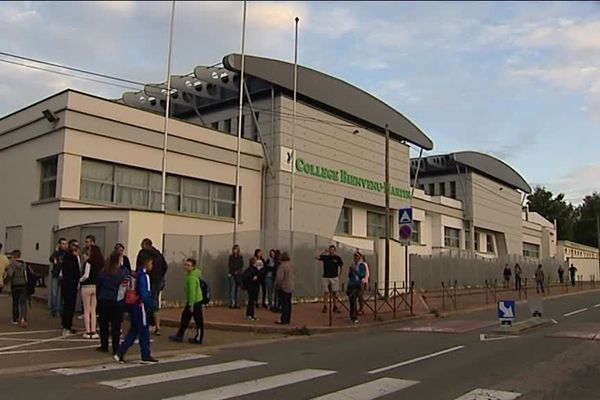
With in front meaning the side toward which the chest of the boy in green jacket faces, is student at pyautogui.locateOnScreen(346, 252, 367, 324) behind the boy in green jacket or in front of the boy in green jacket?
behind

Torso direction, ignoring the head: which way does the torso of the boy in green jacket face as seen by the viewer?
to the viewer's left

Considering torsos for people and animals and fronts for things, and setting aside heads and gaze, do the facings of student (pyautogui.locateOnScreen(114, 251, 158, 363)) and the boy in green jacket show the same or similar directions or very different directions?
very different directions

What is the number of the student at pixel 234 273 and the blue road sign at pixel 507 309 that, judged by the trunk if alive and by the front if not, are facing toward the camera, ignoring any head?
2

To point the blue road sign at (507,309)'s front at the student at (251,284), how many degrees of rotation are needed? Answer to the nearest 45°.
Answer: approximately 90° to its right

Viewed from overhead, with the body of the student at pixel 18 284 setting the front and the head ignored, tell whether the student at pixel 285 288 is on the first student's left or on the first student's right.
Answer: on the first student's right

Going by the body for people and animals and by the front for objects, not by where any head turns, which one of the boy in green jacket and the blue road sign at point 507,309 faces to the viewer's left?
the boy in green jacket

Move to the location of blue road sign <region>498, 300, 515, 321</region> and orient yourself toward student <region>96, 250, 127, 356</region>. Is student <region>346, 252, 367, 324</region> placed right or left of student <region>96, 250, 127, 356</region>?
right

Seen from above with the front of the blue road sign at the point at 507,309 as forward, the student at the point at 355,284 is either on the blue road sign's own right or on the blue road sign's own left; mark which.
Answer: on the blue road sign's own right
